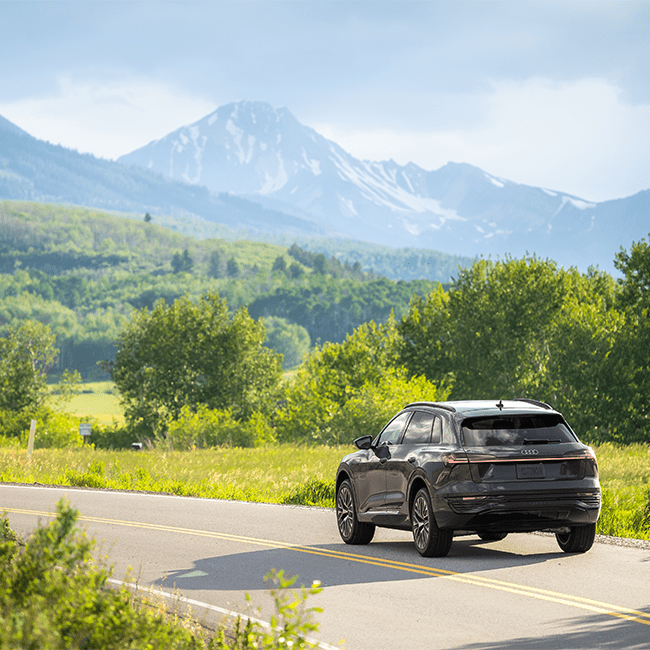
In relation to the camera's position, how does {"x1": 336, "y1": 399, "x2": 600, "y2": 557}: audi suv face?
facing away from the viewer and to the left of the viewer

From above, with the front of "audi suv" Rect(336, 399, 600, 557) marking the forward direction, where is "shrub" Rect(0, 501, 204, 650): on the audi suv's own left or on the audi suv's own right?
on the audi suv's own left
